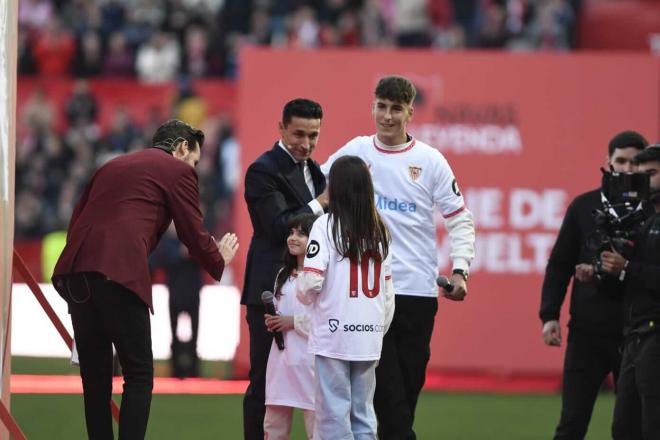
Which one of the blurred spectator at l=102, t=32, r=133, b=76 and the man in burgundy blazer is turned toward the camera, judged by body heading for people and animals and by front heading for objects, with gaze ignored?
the blurred spectator

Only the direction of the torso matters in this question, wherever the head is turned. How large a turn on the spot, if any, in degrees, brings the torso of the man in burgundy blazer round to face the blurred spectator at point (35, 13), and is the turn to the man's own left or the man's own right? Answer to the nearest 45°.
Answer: approximately 45° to the man's own left

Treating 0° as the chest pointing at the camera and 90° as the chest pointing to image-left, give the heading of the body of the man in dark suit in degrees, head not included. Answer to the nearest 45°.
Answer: approximately 315°

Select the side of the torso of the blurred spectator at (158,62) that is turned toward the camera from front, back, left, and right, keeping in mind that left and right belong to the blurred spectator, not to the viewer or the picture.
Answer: front

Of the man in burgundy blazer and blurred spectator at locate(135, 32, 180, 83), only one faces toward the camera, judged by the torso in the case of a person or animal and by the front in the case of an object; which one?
the blurred spectator

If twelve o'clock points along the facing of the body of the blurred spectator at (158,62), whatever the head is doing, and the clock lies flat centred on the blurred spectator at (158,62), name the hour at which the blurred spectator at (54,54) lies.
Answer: the blurred spectator at (54,54) is roughly at 3 o'clock from the blurred spectator at (158,62).

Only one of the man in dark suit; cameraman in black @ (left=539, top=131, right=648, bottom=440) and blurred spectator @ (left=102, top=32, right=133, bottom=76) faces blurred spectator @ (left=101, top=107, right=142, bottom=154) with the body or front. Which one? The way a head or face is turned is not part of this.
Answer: blurred spectator @ (left=102, top=32, right=133, bottom=76)

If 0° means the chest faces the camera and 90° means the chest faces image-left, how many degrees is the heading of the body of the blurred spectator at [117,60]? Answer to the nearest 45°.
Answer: approximately 0°

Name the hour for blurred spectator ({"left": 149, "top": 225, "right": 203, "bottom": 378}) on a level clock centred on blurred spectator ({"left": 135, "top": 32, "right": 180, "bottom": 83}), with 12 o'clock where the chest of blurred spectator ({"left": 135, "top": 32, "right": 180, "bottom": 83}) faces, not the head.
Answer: blurred spectator ({"left": 149, "top": 225, "right": 203, "bottom": 378}) is roughly at 12 o'clock from blurred spectator ({"left": 135, "top": 32, "right": 180, "bottom": 83}).

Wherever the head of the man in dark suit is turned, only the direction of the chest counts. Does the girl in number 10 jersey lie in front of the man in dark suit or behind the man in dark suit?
in front

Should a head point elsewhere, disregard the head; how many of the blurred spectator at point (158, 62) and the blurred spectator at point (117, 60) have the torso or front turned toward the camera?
2

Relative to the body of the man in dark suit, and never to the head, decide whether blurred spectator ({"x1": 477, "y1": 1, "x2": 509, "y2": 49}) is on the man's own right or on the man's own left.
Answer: on the man's own left

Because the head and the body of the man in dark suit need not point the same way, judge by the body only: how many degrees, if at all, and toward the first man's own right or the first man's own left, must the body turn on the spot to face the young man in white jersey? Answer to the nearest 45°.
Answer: approximately 45° to the first man's own left

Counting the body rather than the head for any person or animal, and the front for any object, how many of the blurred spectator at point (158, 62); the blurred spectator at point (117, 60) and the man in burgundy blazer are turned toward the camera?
2

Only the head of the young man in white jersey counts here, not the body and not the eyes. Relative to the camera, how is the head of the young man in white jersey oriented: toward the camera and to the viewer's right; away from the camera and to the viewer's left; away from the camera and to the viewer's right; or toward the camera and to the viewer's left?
toward the camera and to the viewer's left

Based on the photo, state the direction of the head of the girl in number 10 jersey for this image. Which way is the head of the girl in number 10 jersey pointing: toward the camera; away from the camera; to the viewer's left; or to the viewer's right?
away from the camera

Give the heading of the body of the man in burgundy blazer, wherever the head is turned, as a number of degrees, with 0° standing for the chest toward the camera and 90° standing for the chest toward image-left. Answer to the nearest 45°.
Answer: approximately 225°
